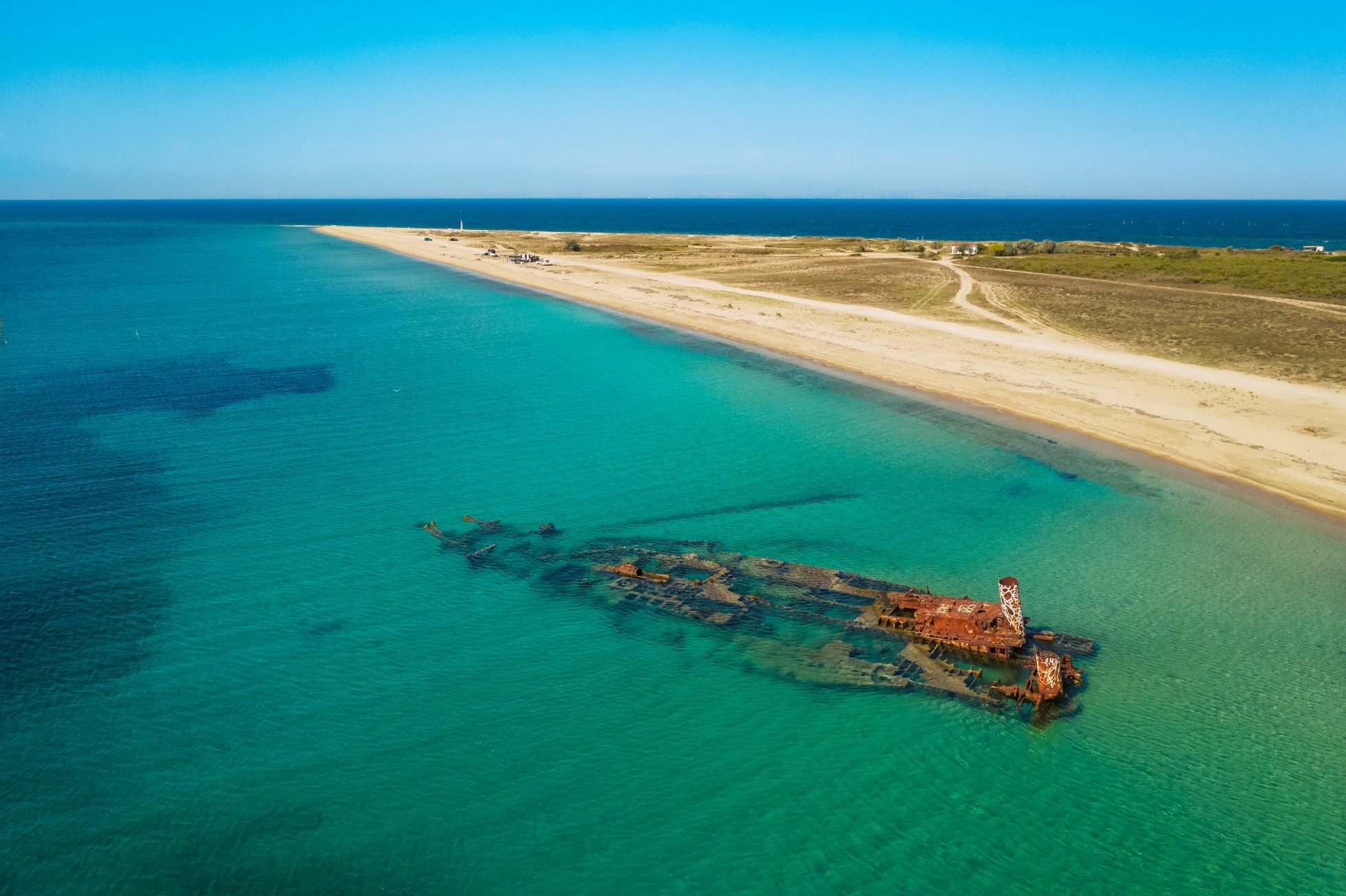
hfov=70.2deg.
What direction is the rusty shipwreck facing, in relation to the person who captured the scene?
facing away from the viewer and to the left of the viewer
